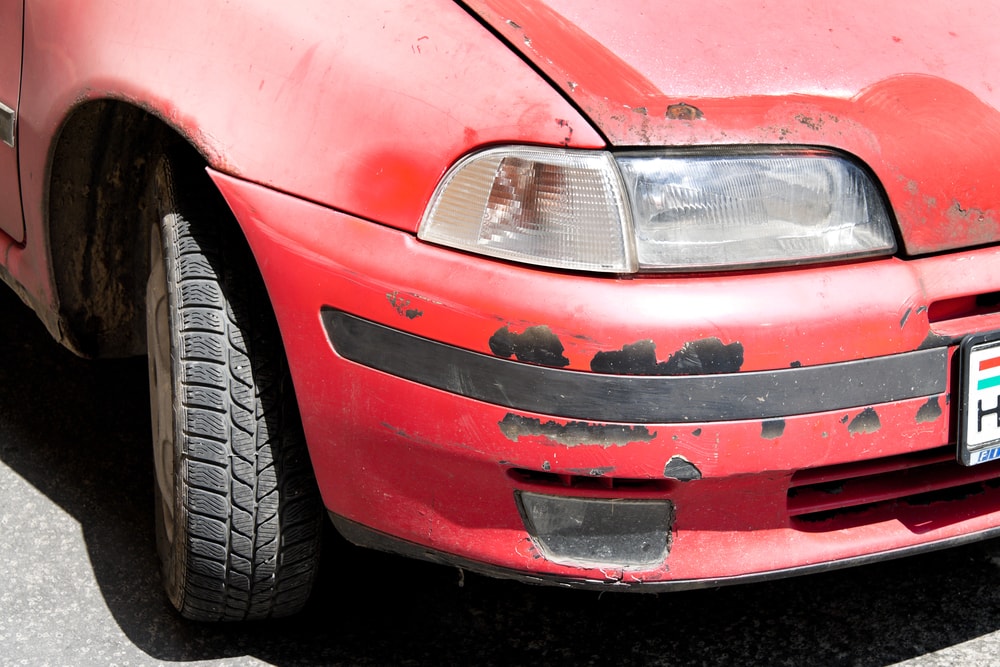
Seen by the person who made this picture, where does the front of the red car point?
facing the viewer and to the right of the viewer
